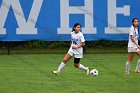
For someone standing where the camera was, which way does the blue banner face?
facing the viewer
